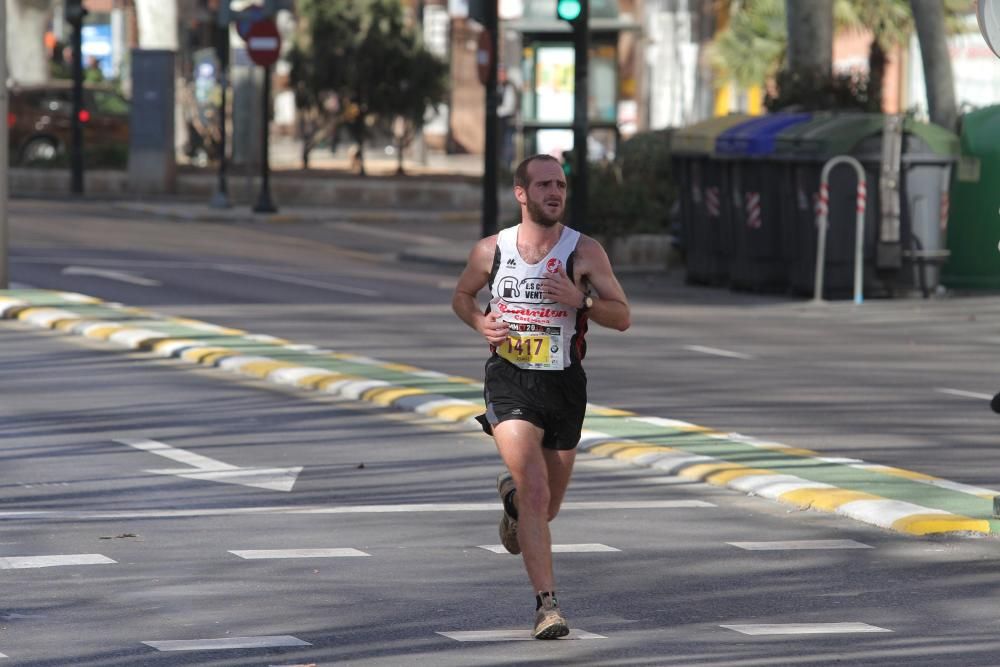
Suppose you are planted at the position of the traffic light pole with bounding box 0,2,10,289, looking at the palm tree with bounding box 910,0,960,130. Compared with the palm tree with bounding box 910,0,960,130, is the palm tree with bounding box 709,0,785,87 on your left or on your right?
left

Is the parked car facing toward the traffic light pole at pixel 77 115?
no

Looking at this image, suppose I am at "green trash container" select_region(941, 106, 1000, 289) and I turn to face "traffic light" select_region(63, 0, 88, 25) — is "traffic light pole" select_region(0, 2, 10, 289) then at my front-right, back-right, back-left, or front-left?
front-left
